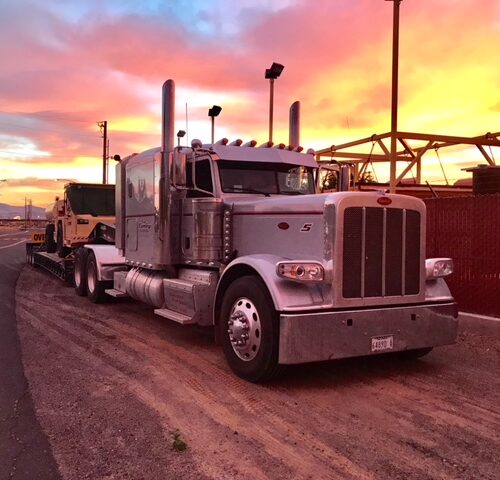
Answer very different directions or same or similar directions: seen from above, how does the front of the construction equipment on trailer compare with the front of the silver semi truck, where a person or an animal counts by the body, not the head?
same or similar directions

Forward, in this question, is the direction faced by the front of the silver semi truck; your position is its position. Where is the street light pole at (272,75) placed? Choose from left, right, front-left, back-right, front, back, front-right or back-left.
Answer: back-left

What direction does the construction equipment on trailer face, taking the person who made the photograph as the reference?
facing the viewer and to the right of the viewer

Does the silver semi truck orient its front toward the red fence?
no

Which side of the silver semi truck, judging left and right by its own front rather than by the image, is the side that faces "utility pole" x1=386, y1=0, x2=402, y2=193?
left

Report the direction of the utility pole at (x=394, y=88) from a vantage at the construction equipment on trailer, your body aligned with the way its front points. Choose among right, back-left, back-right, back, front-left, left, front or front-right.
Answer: front

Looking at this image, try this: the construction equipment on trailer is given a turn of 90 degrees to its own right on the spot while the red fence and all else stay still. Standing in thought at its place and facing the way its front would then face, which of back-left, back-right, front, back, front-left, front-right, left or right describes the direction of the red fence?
left

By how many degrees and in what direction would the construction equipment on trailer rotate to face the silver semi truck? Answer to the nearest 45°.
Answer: approximately 45° to its right

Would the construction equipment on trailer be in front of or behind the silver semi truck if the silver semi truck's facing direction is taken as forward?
behind

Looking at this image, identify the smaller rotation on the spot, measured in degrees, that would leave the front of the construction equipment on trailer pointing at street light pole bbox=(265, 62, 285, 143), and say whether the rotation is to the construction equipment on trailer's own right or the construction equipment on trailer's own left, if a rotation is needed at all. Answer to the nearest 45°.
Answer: approximately 90° to the construction equipment on trailer's own left

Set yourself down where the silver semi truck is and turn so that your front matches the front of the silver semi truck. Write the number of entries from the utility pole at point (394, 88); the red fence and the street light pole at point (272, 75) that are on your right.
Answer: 0

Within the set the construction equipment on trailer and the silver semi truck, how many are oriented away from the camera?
0
